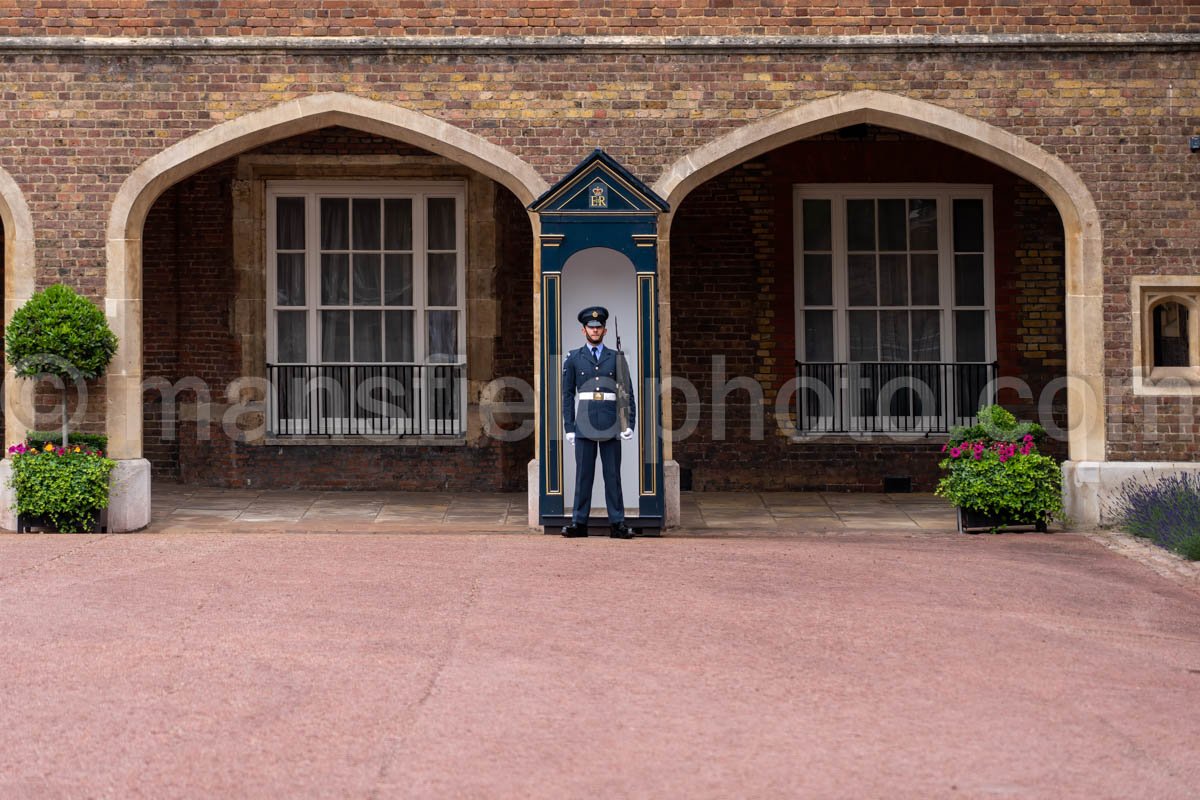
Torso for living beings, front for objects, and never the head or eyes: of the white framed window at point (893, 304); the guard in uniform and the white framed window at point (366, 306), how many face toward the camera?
3

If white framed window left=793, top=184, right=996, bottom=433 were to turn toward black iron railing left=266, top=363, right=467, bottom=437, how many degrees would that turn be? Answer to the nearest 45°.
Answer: approximately 90° to its right

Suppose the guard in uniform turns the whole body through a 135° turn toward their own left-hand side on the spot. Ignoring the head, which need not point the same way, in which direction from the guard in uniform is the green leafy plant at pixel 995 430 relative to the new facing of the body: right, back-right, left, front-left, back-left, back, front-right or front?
front-right

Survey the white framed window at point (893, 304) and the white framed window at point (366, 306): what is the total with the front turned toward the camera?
2

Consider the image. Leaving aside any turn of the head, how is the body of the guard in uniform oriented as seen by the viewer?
toward the camera

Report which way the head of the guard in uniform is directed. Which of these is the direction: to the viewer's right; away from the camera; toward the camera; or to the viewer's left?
toward the camera

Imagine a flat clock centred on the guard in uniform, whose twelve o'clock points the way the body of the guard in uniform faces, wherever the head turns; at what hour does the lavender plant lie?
The lavender plant is roughly at 9 o'clock from the guard in uniform.

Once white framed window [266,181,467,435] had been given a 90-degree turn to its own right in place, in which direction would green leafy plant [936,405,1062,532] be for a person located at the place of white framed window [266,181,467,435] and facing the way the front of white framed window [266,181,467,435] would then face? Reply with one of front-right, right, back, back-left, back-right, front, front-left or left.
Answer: back-left

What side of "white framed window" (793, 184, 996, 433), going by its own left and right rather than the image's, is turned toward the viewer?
front

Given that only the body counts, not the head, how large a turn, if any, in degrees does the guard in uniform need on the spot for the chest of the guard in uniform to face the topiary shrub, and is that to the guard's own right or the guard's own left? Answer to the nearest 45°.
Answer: approximately 90° to the guard's own right

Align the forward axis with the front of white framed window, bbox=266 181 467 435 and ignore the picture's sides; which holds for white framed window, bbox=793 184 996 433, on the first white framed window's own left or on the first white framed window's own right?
on the first white framed window's own left

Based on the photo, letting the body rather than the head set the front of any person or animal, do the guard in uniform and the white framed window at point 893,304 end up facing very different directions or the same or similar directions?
same or similar directions

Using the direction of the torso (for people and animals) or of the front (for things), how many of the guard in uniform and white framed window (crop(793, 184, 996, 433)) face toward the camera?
2

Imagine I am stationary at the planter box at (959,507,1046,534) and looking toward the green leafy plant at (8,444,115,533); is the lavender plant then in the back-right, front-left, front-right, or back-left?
back-left
